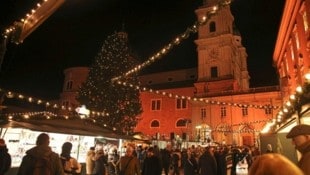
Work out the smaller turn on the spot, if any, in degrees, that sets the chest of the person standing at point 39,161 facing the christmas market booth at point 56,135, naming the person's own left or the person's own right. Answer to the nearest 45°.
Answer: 0° — they already face it

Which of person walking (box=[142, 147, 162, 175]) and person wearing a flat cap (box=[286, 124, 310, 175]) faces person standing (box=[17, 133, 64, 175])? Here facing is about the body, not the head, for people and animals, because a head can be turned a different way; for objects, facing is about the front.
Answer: person wearing a flat cap (box=[286, 124, 310, 175])

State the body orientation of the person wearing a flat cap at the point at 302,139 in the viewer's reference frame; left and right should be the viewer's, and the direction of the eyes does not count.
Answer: facing to the left of the viewer

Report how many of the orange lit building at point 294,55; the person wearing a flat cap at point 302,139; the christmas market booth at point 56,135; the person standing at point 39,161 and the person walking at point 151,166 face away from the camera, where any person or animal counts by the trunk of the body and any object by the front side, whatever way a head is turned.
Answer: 2

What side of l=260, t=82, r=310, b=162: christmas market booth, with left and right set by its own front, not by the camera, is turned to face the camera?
left

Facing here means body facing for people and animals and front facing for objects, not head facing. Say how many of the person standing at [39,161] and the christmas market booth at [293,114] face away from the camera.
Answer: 1

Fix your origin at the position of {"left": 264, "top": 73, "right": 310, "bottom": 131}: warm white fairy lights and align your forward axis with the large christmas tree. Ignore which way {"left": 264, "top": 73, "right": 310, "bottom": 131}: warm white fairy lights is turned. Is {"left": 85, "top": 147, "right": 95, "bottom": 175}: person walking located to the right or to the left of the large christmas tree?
left

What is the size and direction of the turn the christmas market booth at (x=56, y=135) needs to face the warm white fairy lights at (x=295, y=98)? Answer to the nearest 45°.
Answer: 0° — it already faces it
